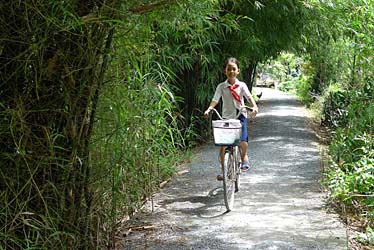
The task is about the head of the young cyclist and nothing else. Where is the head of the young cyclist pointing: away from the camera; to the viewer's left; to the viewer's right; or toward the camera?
toward the camera

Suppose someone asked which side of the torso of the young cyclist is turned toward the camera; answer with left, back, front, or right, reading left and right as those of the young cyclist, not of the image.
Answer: front

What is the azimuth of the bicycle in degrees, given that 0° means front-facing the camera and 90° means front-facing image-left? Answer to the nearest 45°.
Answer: approximately 0°
